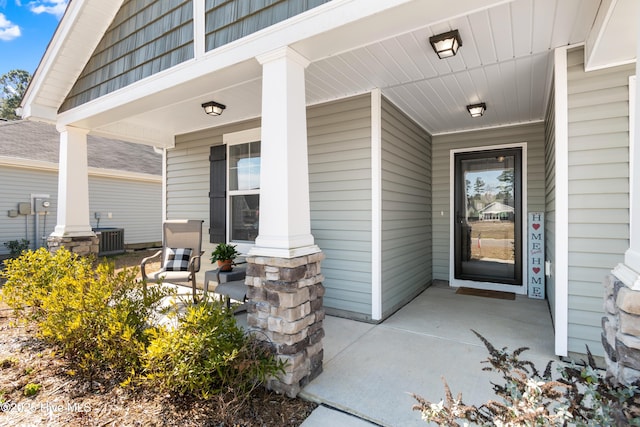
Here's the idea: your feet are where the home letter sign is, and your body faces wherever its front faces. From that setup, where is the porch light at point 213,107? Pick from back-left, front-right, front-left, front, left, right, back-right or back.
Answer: front-right

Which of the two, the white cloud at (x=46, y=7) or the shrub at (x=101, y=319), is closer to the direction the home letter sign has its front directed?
the shrub

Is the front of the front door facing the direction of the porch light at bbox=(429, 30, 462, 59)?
yes

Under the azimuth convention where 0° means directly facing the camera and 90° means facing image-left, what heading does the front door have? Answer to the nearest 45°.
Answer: approximately 0°

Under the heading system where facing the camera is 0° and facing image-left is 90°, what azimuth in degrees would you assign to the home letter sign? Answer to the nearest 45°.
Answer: approximately 0°

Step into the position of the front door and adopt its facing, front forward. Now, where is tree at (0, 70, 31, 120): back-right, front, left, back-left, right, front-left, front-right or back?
right

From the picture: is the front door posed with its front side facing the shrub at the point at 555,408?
yes

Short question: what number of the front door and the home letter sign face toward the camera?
2

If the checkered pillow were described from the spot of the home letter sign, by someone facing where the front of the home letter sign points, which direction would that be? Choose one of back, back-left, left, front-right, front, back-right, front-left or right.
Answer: front-right

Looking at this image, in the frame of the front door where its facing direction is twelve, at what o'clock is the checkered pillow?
The checkered pillow is roughly at 2 o'clock from the front door.

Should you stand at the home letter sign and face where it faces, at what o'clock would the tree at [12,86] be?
The tree is roughly at 3 o'clock from the home letter sign.

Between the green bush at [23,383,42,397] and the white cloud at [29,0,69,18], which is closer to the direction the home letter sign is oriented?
the green bush

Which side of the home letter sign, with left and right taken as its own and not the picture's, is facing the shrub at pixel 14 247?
right

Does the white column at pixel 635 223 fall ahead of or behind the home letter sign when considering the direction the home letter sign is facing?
ahead
